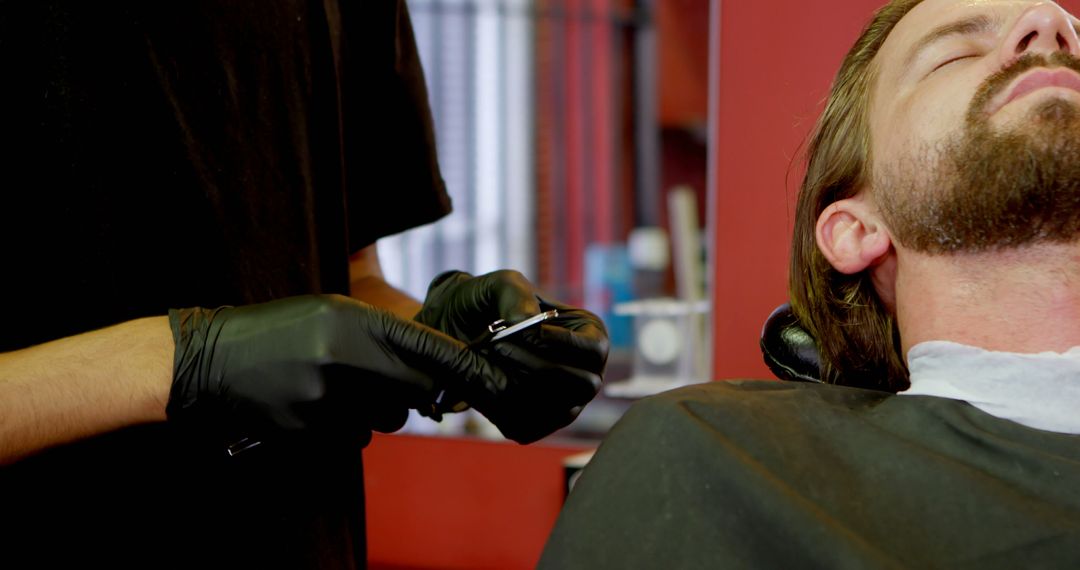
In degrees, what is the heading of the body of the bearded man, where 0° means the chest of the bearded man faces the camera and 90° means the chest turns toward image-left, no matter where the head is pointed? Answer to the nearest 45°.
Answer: approximately 315°

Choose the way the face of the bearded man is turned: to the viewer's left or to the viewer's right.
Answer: to the viewer's right
